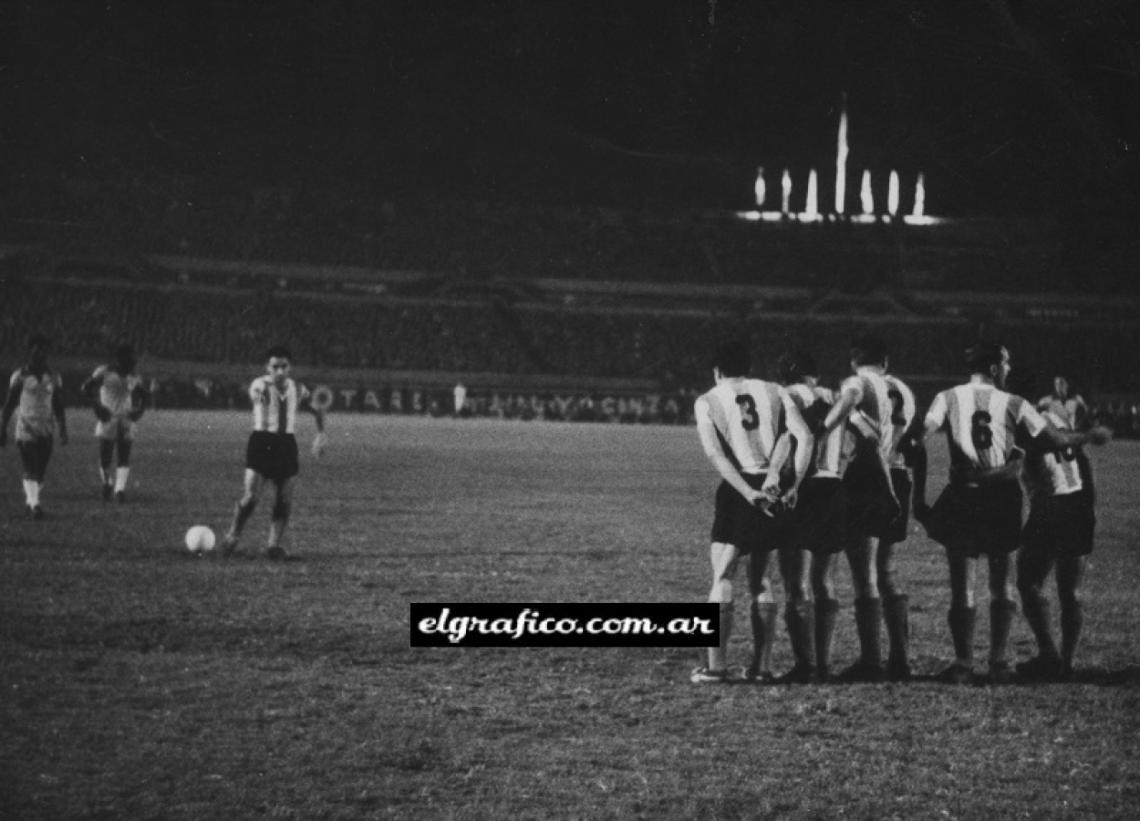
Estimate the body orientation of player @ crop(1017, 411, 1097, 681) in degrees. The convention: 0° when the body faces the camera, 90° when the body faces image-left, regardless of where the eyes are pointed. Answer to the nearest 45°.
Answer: approximately 135°

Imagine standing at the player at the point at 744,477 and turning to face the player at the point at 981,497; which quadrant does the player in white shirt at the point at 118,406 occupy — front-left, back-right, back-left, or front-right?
back-left

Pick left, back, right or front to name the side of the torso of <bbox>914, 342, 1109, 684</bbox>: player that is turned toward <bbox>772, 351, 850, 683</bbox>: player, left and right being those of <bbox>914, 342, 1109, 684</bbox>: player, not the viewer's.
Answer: left

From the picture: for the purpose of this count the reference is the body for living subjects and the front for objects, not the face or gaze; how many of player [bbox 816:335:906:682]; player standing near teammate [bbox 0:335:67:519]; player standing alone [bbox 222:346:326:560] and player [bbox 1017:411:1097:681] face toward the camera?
2

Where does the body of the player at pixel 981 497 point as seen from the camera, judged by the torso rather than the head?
away from the camera

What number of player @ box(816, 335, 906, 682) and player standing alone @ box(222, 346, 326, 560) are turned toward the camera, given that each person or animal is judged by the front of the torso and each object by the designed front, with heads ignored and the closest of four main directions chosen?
1

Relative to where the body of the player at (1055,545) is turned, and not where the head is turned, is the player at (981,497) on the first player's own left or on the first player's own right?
on the first player's own left

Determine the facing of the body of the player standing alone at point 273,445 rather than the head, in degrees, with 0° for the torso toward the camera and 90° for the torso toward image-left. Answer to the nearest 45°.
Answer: approximately 0°

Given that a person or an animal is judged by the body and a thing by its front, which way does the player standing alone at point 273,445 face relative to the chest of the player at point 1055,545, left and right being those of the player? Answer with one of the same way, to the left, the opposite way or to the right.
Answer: the opposite way

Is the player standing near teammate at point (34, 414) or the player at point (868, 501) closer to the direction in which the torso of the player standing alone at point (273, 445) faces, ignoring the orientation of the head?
the player
